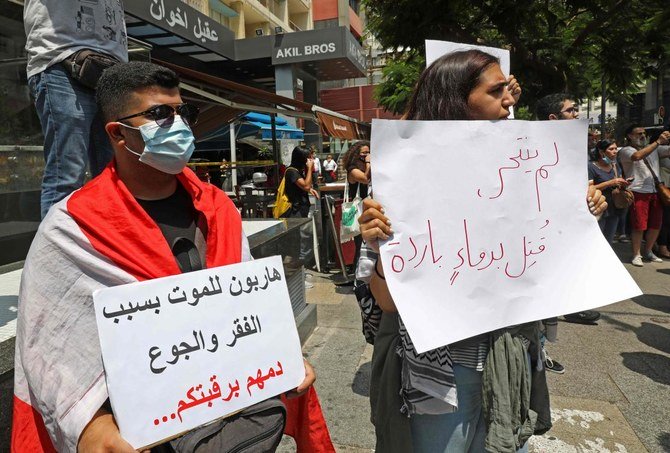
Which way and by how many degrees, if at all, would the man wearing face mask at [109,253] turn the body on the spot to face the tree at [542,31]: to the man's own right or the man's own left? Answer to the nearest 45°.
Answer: approximately 90° to the man's own left

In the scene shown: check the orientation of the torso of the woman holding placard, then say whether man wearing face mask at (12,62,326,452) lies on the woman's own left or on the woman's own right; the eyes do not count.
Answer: on the woman's own right

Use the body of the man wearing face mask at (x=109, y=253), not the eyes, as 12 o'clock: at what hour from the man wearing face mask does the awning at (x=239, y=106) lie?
The awning is roughly at 8 o'clock from the man wearing face mask.

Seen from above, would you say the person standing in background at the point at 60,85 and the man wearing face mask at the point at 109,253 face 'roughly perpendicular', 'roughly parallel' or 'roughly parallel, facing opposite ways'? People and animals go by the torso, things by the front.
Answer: roughly parallel

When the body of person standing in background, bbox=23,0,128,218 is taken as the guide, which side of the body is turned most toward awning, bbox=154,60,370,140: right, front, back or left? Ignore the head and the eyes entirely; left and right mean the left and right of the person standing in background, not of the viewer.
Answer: left

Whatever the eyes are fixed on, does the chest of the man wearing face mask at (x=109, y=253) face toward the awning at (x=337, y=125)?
no

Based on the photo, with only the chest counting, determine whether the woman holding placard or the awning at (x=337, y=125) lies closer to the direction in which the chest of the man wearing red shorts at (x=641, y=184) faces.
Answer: the woman holding placard

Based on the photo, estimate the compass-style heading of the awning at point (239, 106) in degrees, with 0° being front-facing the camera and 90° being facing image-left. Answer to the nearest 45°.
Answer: approximately 315°

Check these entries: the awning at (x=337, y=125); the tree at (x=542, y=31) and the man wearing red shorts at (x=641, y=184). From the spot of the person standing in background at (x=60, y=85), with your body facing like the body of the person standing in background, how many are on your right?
0

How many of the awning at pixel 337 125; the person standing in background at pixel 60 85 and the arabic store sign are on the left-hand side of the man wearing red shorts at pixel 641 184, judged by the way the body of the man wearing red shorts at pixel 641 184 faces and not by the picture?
0

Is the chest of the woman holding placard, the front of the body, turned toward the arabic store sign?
no

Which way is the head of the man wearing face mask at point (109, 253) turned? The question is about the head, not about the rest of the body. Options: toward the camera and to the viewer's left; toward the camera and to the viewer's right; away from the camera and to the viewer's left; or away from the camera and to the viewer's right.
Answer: toward the camera and to the viewer's right

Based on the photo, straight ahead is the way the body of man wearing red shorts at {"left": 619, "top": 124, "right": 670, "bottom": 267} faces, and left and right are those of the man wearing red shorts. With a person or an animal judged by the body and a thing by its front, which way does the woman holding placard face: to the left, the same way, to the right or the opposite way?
the same way

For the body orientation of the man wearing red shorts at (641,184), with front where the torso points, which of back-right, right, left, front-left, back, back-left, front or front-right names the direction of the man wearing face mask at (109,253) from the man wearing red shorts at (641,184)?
front-right

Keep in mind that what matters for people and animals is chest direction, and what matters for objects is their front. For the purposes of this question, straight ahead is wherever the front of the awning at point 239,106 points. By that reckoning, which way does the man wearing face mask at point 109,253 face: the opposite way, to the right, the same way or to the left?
the same way

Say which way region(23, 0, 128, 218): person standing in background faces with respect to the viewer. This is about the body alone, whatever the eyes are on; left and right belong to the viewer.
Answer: facing the viewer and to the right of the viewer
